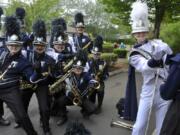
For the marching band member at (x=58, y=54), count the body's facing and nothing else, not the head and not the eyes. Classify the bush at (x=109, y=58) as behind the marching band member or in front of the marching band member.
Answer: behind

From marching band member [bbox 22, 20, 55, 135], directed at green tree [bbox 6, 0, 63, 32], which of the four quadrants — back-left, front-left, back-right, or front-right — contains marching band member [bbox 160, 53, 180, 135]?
back-right

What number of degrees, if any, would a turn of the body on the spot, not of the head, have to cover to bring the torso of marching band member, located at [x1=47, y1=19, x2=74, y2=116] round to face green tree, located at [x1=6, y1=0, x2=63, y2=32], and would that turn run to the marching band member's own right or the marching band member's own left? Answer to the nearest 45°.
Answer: approximately 180°

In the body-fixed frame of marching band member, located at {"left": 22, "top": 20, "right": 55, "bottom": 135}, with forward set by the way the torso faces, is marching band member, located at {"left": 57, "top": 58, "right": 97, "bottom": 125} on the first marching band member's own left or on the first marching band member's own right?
on the first marching band member's own left

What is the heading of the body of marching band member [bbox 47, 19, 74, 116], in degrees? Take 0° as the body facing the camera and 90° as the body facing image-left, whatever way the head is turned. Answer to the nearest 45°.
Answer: approximately 0°
